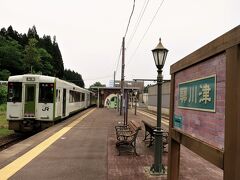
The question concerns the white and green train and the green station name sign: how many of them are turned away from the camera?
0

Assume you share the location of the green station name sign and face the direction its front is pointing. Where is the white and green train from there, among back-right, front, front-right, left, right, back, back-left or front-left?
right

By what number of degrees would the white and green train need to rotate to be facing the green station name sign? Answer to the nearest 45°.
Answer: approximately 45° to its left

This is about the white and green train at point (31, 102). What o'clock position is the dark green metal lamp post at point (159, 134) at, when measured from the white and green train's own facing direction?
The dark green metal lamp post is roughly at 10 o'clock from the white and green train.

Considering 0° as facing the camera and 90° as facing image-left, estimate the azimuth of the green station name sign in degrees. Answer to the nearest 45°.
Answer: approximately 45°
